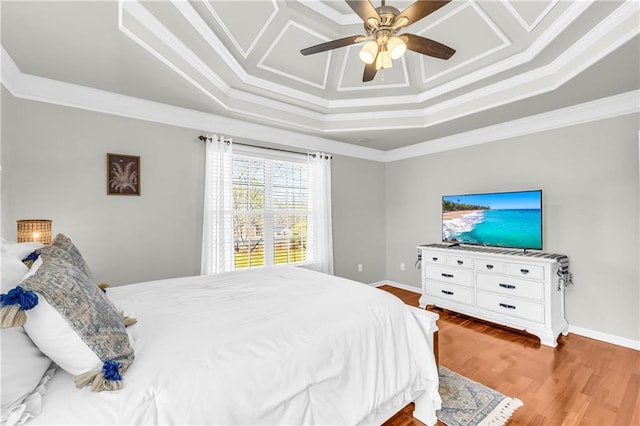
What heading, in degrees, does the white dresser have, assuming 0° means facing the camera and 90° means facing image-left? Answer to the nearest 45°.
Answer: approximately 45°

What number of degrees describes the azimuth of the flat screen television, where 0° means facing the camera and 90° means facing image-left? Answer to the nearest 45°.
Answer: approximately 45°

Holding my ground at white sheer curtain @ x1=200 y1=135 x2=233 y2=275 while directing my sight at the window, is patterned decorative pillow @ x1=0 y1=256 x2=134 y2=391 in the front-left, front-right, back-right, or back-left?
back-right

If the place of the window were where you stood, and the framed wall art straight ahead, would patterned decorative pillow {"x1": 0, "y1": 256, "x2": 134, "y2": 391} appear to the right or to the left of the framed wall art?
left

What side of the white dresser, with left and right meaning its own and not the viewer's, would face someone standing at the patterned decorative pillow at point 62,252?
front

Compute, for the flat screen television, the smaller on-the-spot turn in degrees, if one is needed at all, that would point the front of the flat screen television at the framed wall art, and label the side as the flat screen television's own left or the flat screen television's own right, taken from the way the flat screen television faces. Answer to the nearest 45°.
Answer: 0° — it already faces it

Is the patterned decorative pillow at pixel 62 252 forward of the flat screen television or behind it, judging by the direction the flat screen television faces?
forward

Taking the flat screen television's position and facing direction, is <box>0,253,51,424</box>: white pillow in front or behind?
in front

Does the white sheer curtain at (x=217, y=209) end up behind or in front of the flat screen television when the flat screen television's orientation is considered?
in front
